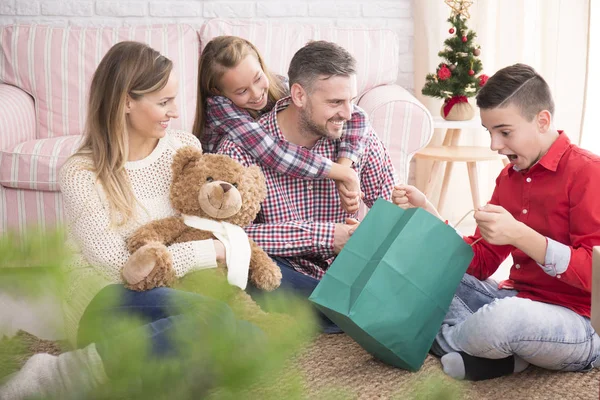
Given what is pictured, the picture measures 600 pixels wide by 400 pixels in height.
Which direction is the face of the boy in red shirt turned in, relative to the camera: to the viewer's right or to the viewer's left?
to the viewer's left

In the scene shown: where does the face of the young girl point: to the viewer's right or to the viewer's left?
to the viewer's right

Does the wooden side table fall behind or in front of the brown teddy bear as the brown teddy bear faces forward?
behind

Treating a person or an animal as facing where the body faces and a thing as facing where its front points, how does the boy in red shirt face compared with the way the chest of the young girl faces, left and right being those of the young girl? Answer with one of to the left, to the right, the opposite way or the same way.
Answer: to the right

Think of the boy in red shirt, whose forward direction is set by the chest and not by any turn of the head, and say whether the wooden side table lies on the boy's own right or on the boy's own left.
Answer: on the boy's own right

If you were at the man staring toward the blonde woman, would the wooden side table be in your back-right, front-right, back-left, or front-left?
back-right

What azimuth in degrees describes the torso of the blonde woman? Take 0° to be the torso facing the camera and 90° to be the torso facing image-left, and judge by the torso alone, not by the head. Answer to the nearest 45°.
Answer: approximately 315°

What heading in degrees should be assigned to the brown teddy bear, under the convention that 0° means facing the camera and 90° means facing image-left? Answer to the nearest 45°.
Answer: approximately 0°

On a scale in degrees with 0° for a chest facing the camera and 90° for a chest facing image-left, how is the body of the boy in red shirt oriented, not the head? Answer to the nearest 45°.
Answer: approximately 45°
